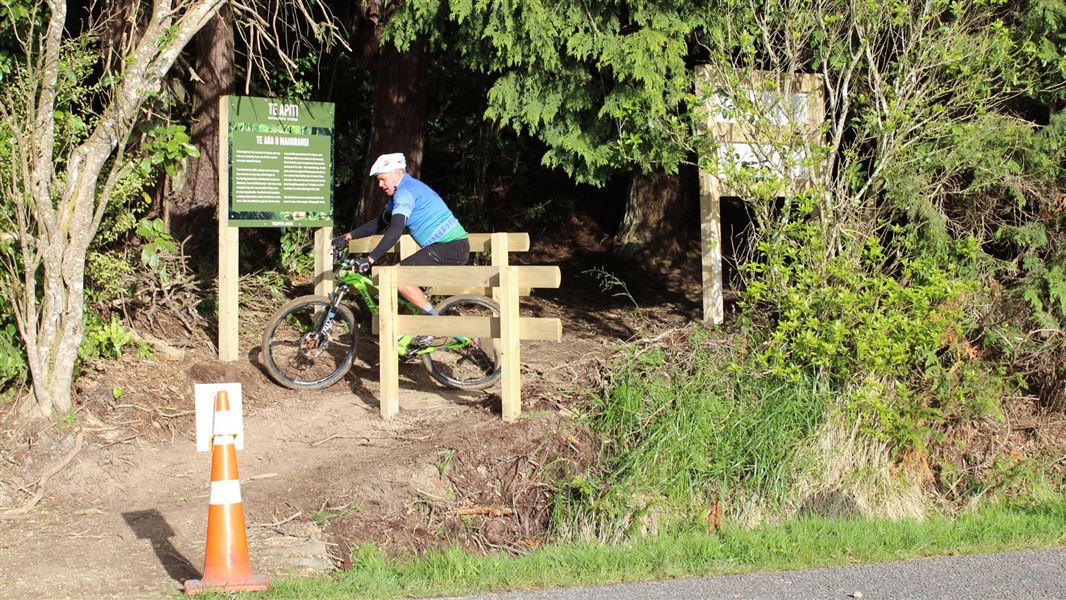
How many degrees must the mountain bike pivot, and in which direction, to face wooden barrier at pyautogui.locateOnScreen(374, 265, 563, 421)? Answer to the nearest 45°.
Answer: approximately 135° to its left

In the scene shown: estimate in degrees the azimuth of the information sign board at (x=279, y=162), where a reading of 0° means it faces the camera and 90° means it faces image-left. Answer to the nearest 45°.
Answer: approximately 0°

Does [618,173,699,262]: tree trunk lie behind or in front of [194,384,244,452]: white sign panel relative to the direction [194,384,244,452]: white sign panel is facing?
behind

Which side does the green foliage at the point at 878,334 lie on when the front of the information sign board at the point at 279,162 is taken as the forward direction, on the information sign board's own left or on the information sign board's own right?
on the information sign board's own left

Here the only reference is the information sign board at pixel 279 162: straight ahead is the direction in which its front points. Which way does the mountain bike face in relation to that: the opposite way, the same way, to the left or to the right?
to the right

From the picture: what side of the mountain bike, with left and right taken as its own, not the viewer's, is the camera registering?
left

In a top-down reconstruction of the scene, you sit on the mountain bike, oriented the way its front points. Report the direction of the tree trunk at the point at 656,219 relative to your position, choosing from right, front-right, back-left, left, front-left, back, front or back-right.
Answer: back-right
